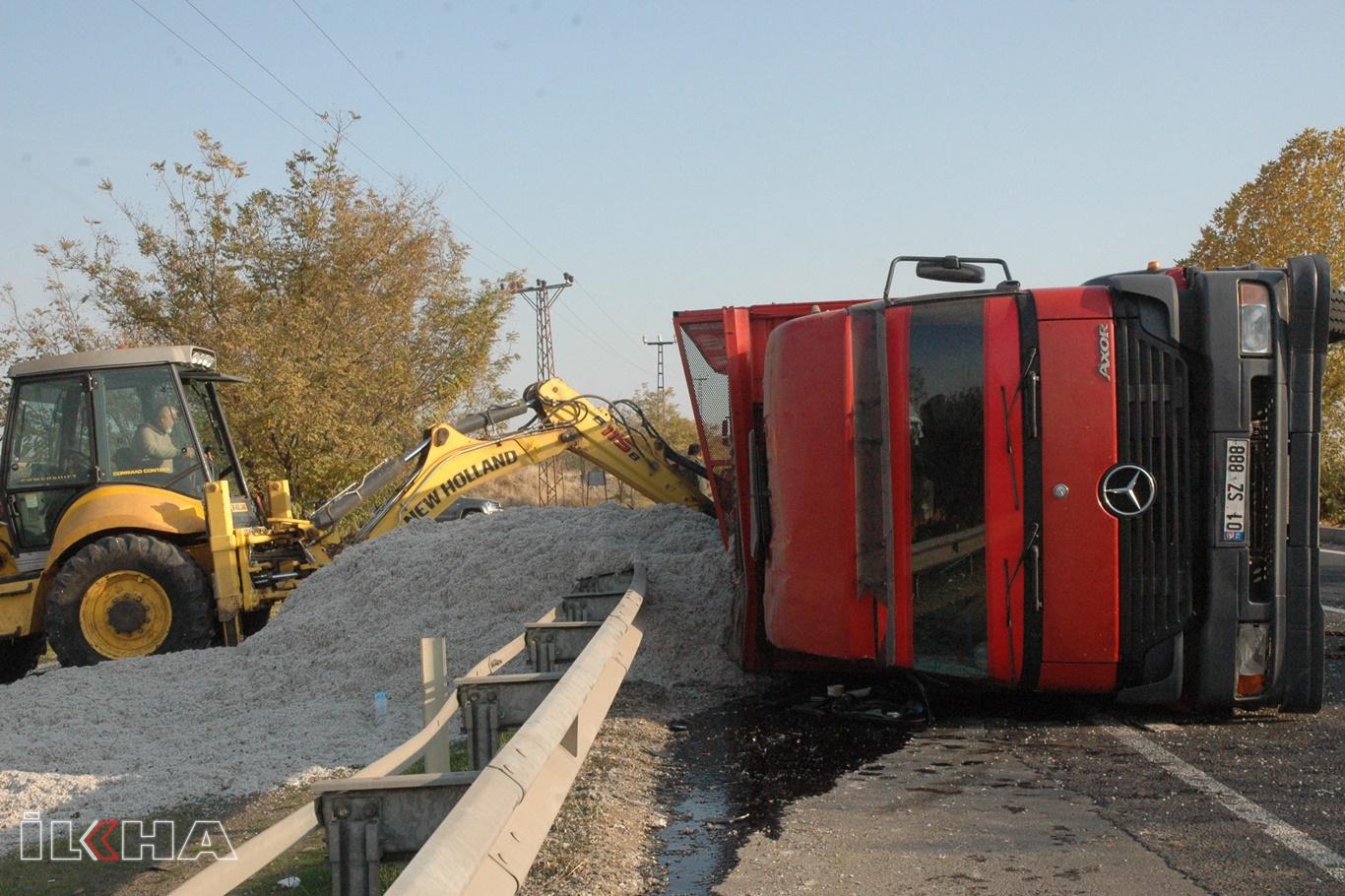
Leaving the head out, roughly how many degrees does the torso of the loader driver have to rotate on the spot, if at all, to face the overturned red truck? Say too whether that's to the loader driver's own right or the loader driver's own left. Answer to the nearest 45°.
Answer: approximately 45° to the loader driver's own right

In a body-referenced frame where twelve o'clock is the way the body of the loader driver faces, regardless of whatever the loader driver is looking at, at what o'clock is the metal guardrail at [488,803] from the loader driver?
The metal guardrail is roughly at 3 o'clock from the loader driver.

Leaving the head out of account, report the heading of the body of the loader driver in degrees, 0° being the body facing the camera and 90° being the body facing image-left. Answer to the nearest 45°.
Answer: approximately 270°

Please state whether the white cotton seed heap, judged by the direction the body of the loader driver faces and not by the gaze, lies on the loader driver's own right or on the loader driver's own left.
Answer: on the loader driver's own right
